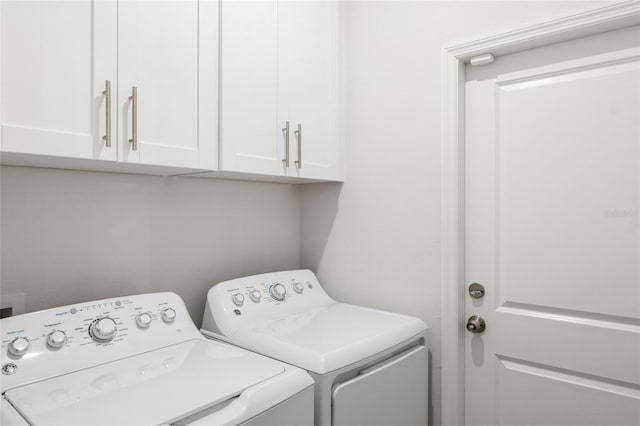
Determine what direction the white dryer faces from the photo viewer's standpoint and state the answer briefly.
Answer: facing the viewer and to the right of the viewer

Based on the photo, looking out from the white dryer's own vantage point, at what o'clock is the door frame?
The door frame is roughly at 10 o'clock from the white dryer.

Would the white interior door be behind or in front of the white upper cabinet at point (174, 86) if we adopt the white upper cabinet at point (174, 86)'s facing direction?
in front

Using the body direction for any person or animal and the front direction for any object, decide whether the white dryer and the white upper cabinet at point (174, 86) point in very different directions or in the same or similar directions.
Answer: same or similar directions

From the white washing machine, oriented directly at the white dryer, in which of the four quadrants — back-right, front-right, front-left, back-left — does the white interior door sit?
front-right

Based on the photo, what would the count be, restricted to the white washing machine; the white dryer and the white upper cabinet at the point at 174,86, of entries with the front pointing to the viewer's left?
0

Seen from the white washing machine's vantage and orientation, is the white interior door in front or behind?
in front

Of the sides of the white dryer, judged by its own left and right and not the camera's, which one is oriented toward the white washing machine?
right

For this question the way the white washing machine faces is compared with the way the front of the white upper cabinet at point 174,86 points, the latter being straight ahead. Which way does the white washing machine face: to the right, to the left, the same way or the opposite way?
the same way

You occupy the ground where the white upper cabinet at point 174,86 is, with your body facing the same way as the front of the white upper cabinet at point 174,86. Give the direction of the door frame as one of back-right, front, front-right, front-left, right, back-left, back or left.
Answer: front-left
